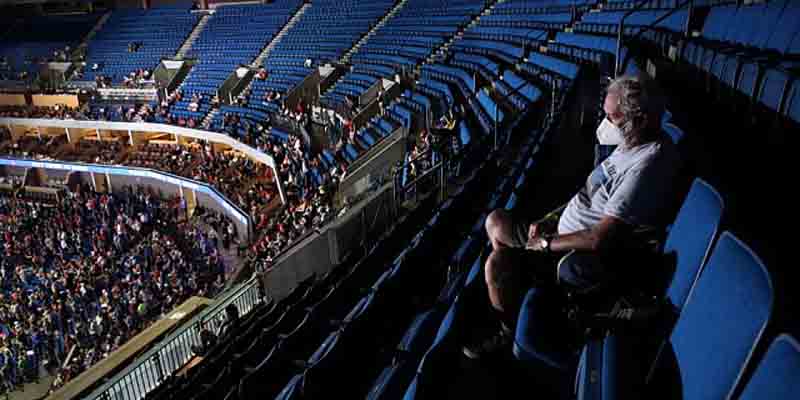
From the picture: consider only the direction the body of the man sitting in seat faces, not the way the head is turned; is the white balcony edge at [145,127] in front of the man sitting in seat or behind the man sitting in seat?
in front

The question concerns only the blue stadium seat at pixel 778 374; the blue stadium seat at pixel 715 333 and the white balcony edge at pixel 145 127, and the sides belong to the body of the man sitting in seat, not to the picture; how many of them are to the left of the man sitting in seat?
2

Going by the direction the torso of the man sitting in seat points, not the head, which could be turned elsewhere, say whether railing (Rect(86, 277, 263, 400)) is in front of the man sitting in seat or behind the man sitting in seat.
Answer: in front

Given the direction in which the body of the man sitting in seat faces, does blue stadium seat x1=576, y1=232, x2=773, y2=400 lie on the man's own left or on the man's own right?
on the man's own left

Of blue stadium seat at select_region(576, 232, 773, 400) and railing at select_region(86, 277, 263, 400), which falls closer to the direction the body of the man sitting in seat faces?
the railing

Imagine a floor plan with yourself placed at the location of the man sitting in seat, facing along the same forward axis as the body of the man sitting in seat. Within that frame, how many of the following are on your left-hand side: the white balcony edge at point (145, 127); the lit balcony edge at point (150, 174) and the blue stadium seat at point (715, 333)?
1

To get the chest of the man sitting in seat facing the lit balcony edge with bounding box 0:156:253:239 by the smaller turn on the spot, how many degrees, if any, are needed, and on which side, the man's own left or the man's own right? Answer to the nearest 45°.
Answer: approximately 45° to the man's own right

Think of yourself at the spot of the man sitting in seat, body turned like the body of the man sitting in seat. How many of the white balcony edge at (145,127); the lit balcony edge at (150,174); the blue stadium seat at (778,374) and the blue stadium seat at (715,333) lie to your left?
2

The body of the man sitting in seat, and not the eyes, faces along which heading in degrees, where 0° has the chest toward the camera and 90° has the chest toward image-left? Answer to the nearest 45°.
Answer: approximately 90°

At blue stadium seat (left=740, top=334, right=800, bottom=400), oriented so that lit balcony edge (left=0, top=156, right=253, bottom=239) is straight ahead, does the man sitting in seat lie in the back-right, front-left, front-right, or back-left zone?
front-right

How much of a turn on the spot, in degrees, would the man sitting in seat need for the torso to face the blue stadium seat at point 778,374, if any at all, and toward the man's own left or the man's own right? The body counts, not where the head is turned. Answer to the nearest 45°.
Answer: approximately 90° to the man's own left

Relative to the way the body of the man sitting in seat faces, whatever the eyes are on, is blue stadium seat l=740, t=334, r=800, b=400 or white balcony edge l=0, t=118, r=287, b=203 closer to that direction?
the white balcony edge
